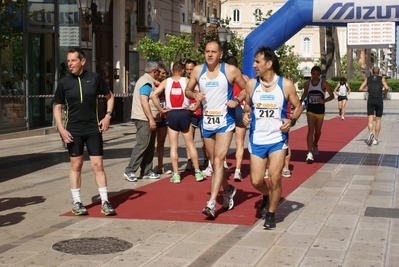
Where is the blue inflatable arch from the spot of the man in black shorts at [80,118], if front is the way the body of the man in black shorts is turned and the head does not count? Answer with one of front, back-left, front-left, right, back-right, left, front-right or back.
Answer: back-left

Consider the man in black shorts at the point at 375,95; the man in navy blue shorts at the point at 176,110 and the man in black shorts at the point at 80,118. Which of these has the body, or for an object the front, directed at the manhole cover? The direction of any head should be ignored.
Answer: the man in black shorts at the point at 80,118

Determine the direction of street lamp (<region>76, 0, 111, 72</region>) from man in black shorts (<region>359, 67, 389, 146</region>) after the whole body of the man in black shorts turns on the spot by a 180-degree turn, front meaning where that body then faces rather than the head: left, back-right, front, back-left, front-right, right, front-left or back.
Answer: right

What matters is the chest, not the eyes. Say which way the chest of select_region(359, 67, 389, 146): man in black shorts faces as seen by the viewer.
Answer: away from the camera

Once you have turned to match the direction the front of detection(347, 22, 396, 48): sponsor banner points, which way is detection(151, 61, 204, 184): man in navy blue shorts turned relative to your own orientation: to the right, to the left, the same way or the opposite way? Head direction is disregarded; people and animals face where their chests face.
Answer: the opposite way

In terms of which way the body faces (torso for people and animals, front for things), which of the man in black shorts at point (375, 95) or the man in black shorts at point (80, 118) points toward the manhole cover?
the man in black shorts at point (80, 118)

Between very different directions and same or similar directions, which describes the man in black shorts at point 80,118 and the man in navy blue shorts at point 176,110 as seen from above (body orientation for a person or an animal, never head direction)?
very different directions

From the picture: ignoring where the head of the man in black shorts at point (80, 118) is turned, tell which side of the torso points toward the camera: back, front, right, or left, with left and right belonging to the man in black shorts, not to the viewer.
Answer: front

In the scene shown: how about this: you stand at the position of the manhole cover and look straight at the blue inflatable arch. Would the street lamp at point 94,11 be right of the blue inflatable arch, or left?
left

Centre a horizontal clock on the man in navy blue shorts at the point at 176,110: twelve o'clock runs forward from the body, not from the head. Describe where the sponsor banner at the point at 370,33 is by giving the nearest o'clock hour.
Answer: The sponsor banner is roughly at 2 o'clock from the man in navy blue shorts.

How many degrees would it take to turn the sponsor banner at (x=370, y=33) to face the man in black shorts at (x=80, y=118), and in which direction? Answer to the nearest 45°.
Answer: approximately 45° to its right

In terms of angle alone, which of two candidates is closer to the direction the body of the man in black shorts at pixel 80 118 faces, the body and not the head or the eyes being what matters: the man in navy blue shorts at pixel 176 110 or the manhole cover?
the manhole cover

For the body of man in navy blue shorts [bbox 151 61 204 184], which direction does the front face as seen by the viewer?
away from the camera
